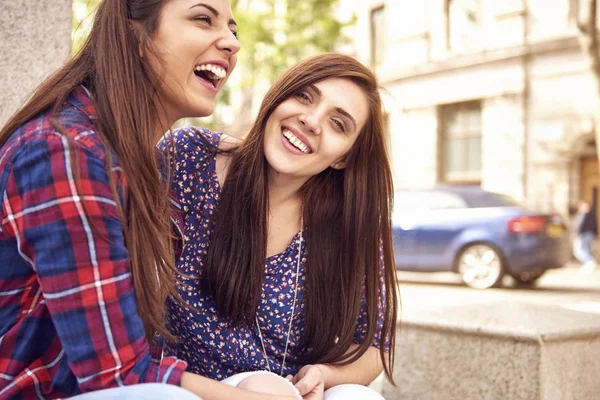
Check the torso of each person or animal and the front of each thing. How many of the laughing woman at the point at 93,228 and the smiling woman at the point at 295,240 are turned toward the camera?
1

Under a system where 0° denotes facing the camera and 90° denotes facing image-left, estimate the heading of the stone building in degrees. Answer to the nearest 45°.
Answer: approximately 45°

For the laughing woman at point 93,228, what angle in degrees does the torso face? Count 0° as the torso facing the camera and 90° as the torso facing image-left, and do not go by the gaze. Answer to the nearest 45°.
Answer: approximately 270°

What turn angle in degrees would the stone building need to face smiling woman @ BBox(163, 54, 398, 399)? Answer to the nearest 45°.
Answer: approximately 45° to its left

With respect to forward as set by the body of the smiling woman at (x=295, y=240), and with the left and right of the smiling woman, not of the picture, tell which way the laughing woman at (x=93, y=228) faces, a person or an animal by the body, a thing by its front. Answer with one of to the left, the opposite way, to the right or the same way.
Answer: to the left

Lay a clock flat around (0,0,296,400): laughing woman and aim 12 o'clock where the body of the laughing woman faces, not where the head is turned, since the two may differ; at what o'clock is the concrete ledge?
The concrete ledge is roughly at 11 o'clock from the laughing woman.
